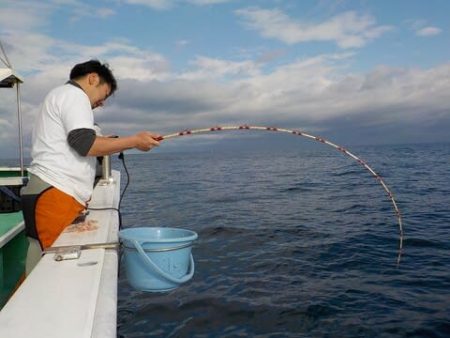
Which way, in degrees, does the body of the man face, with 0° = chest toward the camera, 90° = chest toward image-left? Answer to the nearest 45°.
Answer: approximately 270°
